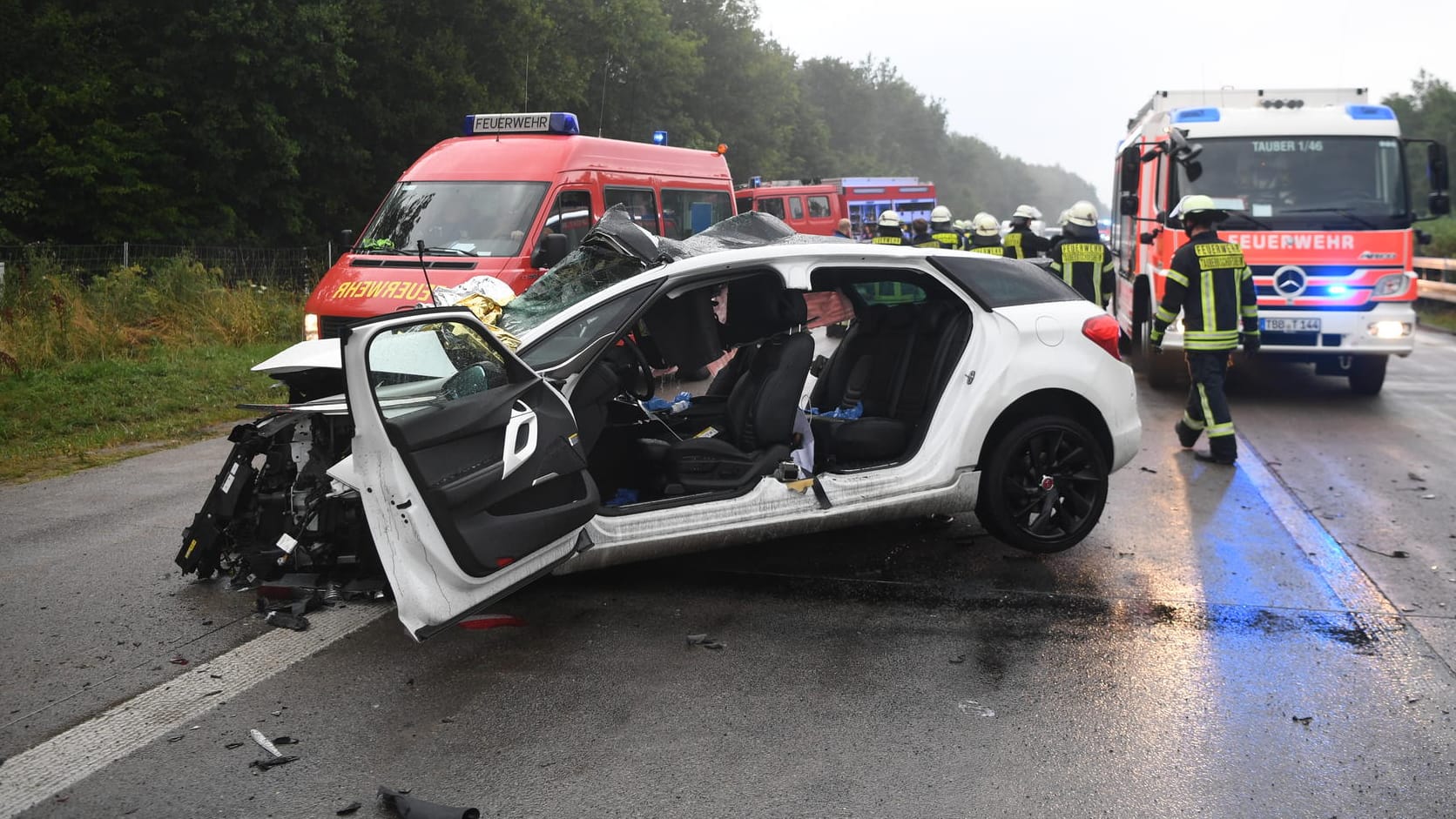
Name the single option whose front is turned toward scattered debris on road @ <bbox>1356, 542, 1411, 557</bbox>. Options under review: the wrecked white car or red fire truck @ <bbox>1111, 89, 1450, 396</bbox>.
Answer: the red fire truck

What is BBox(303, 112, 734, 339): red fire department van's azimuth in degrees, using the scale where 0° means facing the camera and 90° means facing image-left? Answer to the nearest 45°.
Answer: approximately 45°

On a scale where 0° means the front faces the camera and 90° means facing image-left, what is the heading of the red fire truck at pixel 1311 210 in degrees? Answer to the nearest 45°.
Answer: approximately 0°

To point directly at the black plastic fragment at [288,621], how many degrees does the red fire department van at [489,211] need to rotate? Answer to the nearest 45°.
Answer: approximately 45° to its left

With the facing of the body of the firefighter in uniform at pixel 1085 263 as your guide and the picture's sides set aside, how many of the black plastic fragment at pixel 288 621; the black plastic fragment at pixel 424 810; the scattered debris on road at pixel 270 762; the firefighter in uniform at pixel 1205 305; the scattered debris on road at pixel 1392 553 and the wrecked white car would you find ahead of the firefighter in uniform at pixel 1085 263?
0

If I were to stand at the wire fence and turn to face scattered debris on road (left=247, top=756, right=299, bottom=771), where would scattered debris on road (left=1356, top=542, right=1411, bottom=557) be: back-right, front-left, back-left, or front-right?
front-left

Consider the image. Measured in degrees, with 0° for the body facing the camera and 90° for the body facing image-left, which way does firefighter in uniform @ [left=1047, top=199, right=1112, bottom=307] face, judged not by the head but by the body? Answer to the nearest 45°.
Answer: approximately 180°

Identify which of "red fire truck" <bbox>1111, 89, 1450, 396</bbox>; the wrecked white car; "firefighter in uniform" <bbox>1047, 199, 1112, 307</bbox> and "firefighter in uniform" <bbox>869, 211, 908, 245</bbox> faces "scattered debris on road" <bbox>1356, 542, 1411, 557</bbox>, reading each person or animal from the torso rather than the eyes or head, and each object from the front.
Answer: the red fire truck

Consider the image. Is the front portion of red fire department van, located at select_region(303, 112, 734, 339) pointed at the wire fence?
no

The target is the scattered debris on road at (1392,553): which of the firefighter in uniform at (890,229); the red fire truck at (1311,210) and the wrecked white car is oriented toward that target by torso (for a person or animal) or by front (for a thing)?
the red fire truck

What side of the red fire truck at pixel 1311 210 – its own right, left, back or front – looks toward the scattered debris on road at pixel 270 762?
front

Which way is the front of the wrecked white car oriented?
to the viewer's left
